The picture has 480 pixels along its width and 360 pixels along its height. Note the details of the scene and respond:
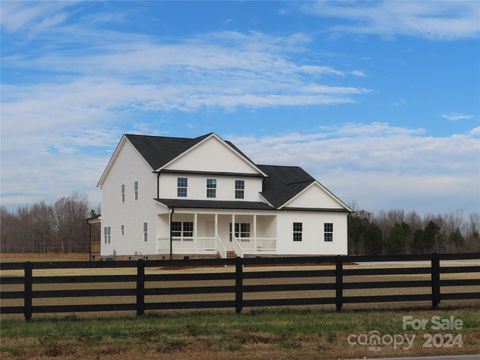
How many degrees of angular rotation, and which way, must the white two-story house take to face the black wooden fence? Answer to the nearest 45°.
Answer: approximately 45° to its right

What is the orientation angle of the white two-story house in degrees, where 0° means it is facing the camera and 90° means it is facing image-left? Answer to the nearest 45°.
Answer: approximately 315°
